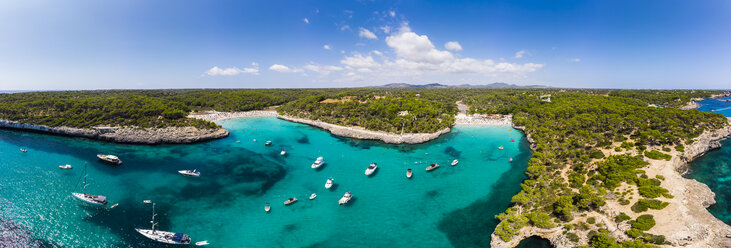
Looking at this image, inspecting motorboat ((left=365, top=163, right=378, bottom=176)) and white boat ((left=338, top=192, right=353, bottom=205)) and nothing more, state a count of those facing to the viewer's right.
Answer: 0

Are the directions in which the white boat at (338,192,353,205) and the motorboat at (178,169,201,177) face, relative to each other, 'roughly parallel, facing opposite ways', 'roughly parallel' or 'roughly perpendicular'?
roughly parallel

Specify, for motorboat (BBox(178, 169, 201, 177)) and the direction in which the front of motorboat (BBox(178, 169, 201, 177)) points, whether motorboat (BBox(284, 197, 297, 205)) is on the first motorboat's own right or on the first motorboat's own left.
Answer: on the first motorboat's own left

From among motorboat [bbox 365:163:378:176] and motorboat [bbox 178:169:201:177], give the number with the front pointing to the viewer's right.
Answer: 0

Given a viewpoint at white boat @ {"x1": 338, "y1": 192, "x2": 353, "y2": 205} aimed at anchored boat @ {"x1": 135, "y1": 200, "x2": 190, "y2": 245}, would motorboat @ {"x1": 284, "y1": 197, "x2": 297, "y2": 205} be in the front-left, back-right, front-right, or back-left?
front-right

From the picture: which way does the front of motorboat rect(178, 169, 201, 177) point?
to the viewer's left

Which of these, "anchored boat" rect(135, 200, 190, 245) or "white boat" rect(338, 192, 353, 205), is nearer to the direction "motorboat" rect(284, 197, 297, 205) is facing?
the anchored boat

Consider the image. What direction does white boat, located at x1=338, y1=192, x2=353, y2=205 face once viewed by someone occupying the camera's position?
facing the viewer and to the left of the viewer

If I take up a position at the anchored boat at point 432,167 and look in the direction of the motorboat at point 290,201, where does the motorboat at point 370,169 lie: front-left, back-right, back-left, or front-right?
front-right

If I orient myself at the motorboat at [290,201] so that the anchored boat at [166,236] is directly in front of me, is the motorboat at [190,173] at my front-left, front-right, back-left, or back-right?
front-right

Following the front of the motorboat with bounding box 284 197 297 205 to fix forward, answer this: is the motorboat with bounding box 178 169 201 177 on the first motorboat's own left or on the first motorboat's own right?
on the first motorboat's own right

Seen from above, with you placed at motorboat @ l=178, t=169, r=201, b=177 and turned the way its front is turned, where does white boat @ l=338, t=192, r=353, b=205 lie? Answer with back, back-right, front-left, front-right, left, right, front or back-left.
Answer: back-left

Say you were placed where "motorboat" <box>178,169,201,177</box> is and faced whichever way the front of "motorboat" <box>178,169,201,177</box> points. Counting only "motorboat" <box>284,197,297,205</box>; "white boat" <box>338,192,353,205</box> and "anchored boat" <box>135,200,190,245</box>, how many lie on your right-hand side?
0

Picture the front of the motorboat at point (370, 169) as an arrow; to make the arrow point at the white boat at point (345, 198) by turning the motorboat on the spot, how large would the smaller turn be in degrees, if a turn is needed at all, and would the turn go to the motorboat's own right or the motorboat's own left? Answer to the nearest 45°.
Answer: approximately 45° to the motorboat's own left

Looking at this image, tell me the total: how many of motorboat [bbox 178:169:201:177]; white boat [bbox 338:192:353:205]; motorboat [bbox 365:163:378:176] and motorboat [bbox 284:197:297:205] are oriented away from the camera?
0

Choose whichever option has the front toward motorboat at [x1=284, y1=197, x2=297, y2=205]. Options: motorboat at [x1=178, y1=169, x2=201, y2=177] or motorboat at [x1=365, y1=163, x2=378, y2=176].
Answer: motorboat at [x1=365, y1=163, x2=378, y2=176]
